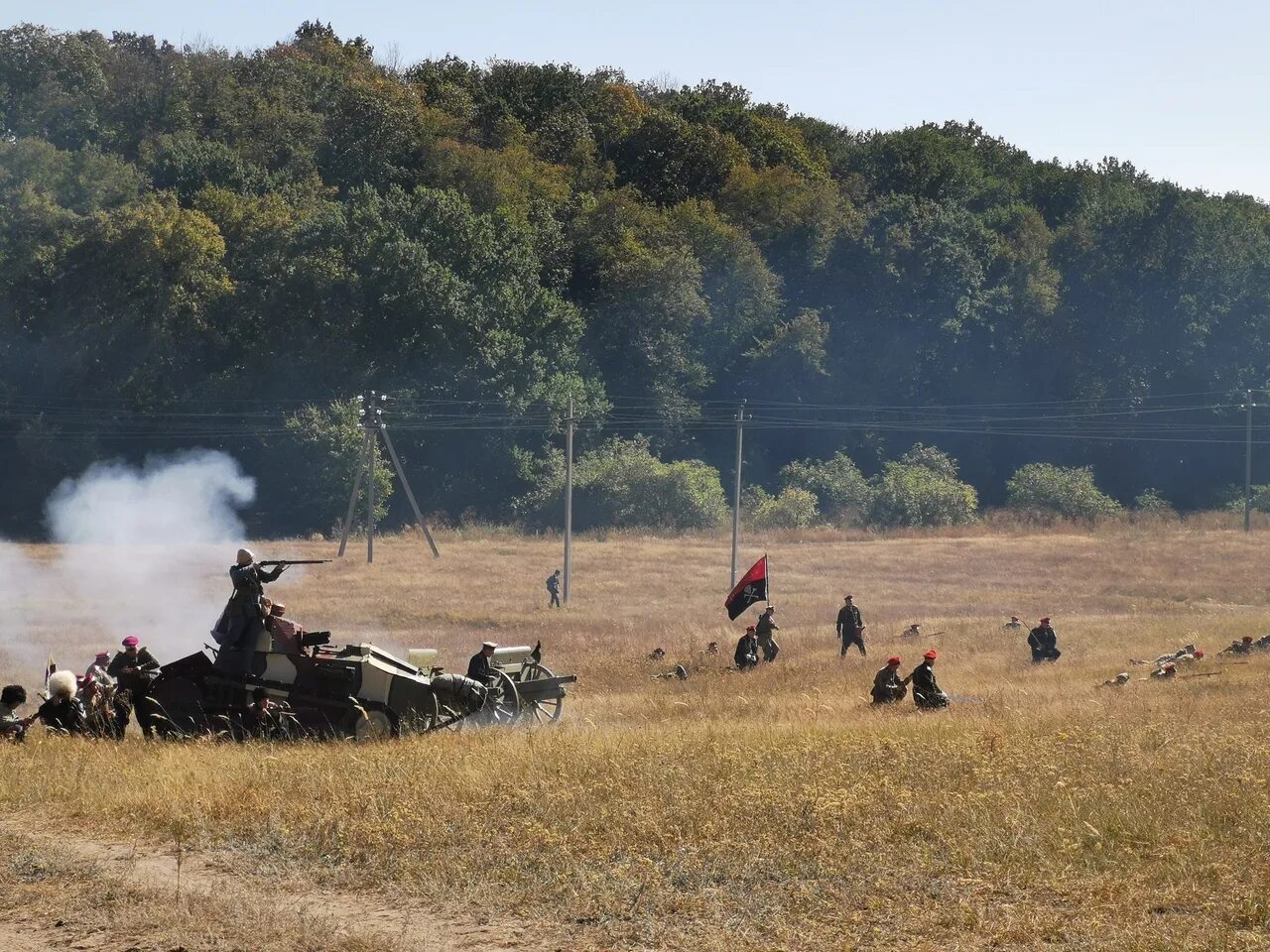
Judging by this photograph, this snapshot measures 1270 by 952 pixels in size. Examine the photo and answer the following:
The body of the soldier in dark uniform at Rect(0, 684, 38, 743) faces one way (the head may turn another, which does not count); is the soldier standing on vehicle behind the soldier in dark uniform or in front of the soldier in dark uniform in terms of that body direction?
in front

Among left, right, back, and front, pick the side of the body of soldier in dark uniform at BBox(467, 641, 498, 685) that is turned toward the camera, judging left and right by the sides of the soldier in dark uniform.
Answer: right

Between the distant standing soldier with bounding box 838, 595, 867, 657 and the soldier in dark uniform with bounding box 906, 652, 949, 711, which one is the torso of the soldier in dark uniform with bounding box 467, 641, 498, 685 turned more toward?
the soldier in dark uniform

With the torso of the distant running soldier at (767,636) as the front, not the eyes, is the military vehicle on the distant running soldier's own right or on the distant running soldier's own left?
on the distant running soldier's own right

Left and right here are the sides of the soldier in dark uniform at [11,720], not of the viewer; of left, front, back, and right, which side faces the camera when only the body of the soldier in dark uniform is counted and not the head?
right
